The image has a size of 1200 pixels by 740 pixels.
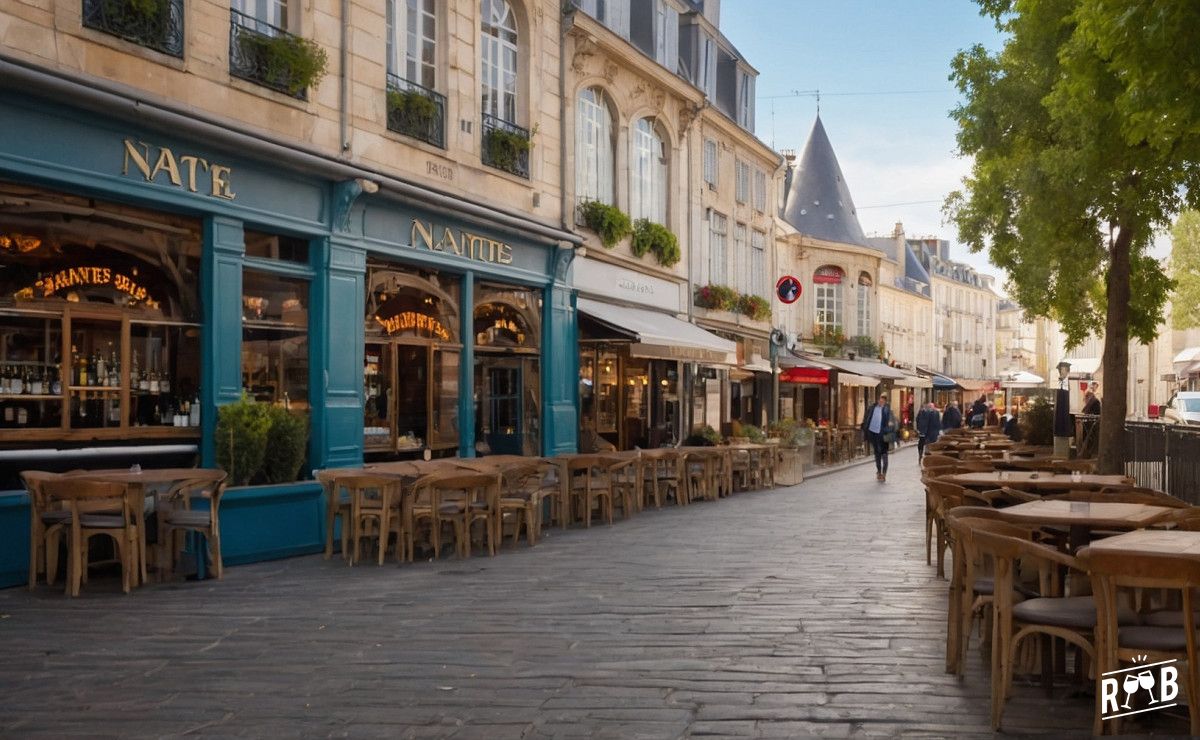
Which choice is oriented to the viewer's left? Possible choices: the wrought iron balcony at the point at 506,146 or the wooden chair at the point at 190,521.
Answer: the wooden chair

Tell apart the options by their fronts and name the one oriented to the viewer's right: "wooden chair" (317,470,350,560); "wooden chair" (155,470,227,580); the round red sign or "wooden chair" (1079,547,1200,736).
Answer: "wooden chair" (317,470,350,560)

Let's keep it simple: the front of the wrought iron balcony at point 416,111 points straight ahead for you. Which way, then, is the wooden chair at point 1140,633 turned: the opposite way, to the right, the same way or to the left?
to the left

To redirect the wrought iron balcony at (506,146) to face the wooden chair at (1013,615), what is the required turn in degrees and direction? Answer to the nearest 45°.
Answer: approximately 45° to its right

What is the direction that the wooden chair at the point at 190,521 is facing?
to the viewer's left

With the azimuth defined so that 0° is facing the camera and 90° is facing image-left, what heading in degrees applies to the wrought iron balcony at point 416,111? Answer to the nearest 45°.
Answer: approximately 315°

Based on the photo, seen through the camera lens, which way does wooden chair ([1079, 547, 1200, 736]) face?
facing away from the viewer
